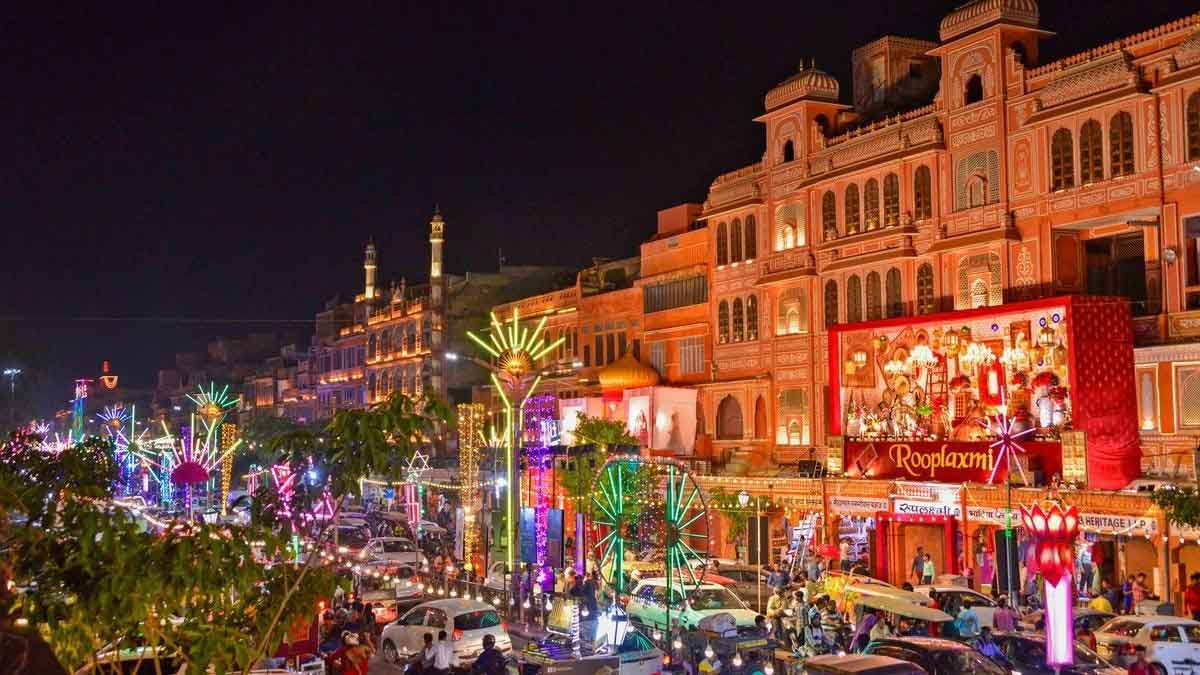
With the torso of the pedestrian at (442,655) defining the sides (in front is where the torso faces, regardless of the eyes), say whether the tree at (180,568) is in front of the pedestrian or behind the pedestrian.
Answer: behind

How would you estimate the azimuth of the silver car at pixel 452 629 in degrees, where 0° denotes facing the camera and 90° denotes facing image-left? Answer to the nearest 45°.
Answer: approximately 135°

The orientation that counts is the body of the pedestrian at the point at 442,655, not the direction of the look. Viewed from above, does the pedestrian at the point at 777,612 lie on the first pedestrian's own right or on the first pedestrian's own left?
on the first pedestrian's own right

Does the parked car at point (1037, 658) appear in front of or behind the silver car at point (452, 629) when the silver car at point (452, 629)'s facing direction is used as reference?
behind

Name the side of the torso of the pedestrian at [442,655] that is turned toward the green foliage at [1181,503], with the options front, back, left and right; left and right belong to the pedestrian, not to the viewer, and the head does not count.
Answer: right

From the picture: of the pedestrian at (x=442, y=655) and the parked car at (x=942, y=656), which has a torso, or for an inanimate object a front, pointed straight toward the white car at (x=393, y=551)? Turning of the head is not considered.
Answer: the pedestrian

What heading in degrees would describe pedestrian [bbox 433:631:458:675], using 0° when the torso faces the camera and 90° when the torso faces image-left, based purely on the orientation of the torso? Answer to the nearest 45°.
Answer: approximately 180°

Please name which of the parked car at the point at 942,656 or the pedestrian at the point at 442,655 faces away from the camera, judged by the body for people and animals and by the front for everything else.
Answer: the pedestrian

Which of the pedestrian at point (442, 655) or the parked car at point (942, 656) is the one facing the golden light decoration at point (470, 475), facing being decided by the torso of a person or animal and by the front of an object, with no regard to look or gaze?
the pedestrian

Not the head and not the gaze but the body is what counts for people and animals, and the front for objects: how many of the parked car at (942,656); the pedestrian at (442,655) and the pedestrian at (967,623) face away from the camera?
2

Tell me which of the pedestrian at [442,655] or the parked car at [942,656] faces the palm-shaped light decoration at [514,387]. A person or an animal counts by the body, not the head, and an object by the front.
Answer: the pedestrian
